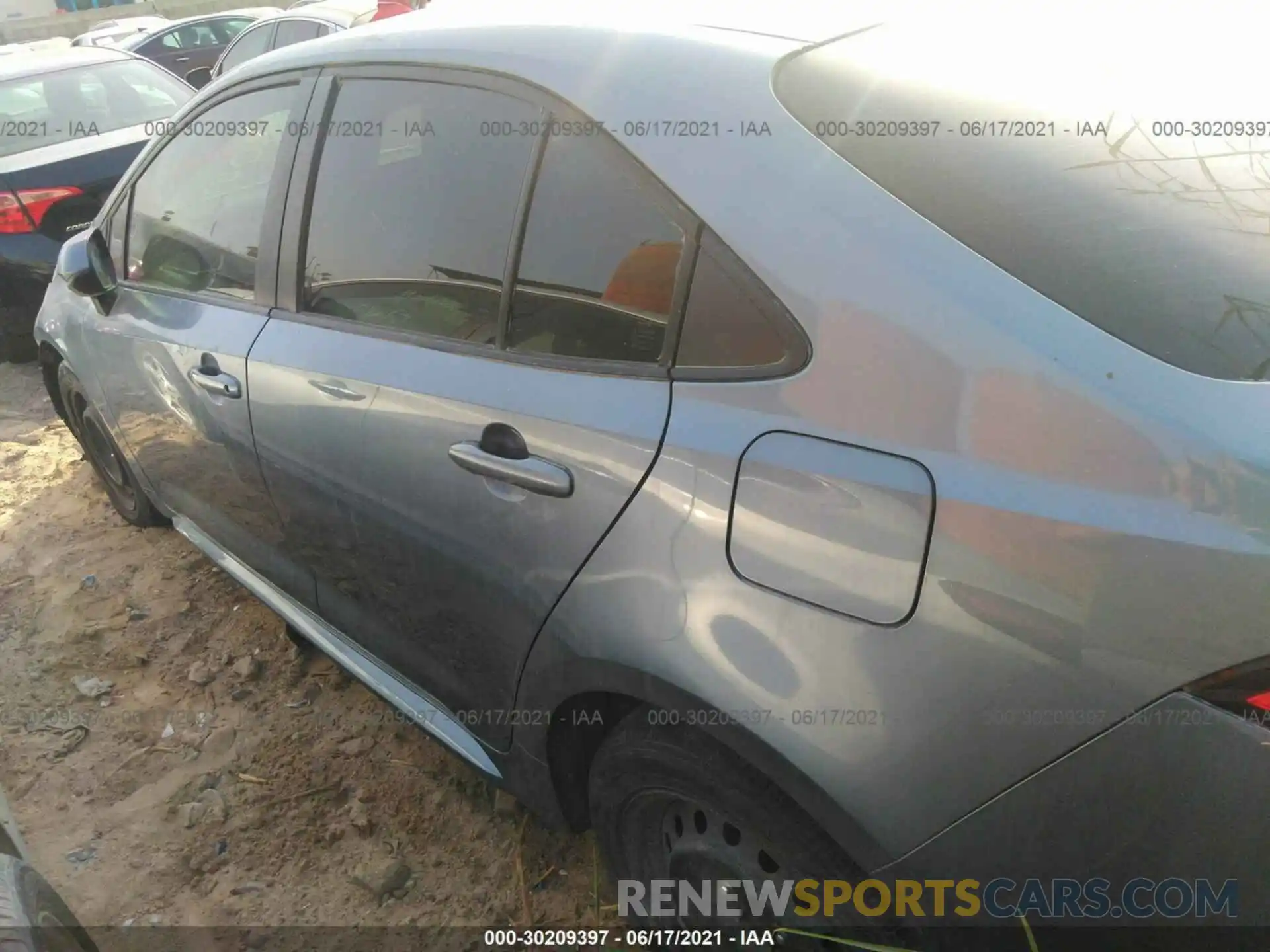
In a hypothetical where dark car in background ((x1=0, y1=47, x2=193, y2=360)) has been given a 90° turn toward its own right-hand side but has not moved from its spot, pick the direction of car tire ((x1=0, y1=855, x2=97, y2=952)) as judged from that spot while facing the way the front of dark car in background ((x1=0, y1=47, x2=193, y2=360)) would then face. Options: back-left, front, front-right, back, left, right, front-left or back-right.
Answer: back-right

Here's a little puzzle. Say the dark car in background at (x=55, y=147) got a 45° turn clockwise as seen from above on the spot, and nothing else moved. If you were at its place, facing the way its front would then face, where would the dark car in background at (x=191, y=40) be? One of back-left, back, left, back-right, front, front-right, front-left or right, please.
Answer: front

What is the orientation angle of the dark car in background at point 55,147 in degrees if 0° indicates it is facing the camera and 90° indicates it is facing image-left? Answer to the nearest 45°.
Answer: approximately 135°

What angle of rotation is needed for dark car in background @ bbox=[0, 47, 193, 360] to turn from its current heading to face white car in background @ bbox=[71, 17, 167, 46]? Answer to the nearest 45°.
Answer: approximately 45° to its right

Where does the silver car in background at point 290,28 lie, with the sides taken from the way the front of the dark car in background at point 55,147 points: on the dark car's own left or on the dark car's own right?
on the dark car's own right

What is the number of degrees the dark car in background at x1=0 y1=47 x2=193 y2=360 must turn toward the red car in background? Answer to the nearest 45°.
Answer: approximately 90° to its right
